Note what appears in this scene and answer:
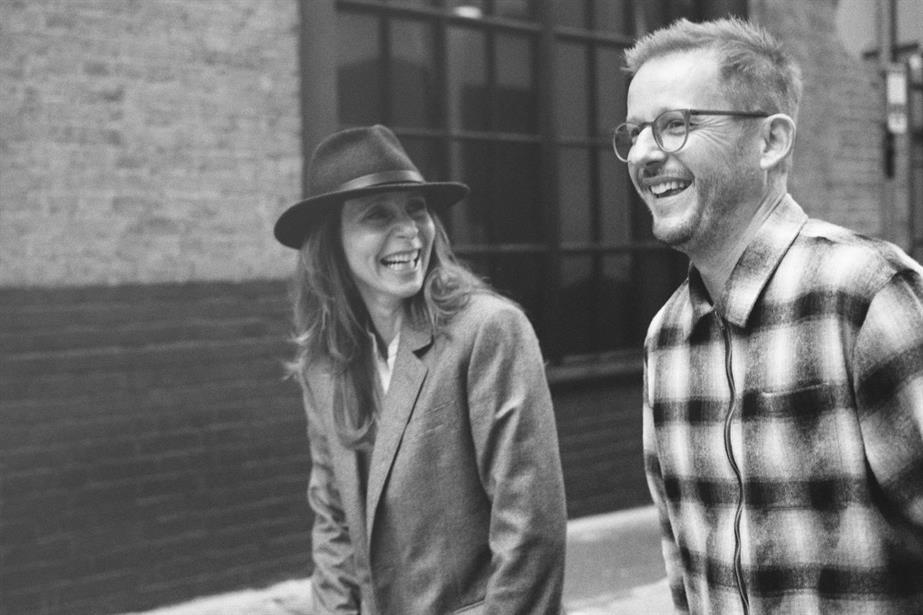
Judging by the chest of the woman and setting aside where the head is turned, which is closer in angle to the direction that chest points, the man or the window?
the man

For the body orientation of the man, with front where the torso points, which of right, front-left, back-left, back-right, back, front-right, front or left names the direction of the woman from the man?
right

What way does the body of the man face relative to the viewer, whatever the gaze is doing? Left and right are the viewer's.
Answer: facing the viewer and to the left of the viewer

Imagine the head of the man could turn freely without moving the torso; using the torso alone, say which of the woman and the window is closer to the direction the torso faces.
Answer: the woman

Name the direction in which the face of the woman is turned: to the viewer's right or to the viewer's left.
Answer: to the viewer's right

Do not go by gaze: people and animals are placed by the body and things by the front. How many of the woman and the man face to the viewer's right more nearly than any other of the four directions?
0

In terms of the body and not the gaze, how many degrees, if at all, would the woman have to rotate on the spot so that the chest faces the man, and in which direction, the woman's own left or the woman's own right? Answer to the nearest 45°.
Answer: approximately 90° to the woman's own left

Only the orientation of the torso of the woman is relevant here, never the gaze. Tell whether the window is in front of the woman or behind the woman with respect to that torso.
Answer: behind

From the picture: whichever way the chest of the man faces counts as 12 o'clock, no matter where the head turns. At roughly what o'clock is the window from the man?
The window is roughly at 4 o'clock from the man.
